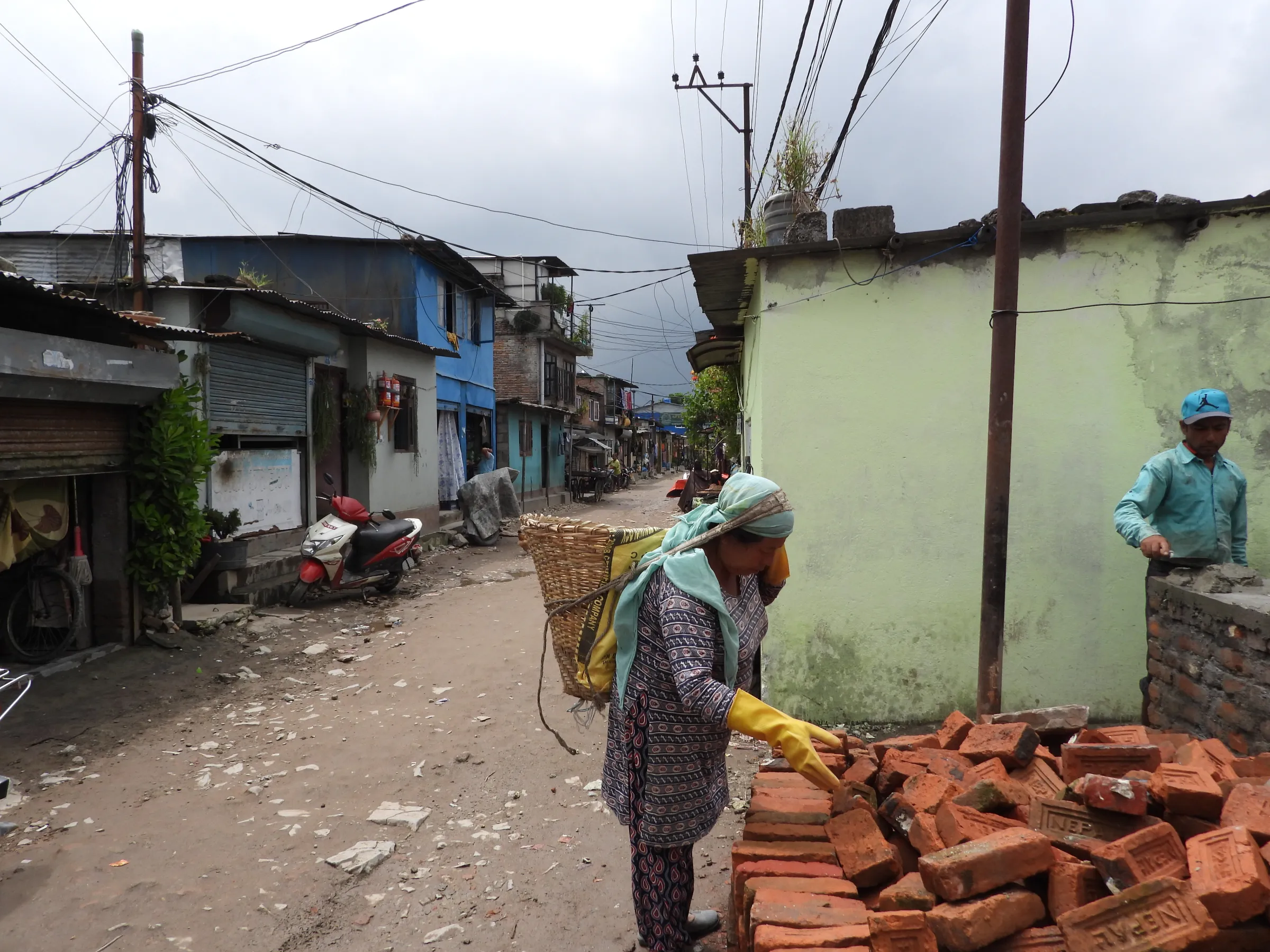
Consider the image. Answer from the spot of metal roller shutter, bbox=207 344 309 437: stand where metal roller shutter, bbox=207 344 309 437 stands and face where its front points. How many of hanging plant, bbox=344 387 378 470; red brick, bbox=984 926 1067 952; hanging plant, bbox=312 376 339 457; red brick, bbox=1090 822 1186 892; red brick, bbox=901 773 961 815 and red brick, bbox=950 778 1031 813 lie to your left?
2

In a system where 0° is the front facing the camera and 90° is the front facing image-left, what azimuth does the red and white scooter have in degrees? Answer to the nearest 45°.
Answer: approximately 45°

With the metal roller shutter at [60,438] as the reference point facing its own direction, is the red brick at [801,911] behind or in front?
in front

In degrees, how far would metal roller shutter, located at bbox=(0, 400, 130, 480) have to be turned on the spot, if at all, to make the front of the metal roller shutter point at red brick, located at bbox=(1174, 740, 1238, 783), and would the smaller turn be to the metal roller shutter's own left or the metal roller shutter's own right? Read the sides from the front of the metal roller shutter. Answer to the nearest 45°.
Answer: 0° — it already faces it

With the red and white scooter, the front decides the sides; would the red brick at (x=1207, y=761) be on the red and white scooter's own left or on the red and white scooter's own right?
on the red and white scooter's own left

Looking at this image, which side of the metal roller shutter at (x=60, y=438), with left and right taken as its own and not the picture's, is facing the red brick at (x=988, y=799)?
front

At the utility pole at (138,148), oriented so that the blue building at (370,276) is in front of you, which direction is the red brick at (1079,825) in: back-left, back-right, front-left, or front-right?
back-right

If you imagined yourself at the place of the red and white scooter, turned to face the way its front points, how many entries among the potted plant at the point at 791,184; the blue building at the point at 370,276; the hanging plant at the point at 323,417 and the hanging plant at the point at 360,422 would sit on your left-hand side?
1

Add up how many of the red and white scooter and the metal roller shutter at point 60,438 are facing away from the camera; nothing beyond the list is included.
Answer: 0

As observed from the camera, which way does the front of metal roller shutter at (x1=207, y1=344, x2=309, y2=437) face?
facing the viewer and to the right of the viewer

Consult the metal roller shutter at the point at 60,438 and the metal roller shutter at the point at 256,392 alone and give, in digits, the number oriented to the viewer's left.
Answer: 0

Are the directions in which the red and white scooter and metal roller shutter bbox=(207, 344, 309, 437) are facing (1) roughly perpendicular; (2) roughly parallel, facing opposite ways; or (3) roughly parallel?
roughly perpendicular
